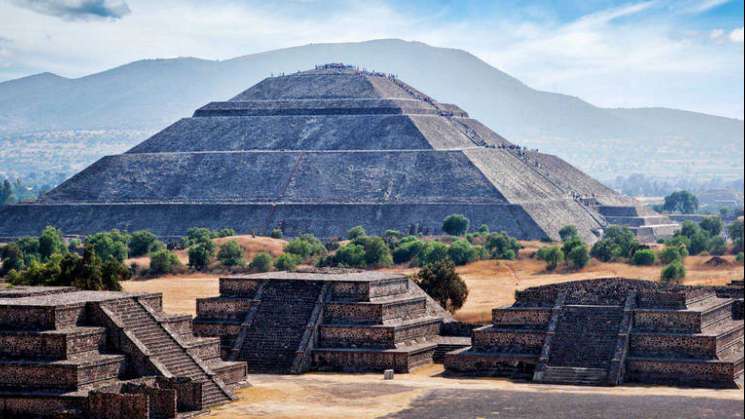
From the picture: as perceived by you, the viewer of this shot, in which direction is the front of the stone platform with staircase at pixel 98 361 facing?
facing the viewer and to the right of the viewer
